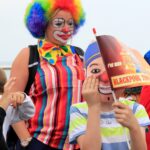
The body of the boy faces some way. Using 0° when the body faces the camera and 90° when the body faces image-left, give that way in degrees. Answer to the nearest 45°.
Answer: approximately 0°

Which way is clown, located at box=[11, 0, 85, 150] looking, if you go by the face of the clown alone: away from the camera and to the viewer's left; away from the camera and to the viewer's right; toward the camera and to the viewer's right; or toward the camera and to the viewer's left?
toward the camera and to the viewer's right

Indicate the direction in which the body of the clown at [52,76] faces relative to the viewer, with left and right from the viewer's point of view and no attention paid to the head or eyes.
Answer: facing the viewer and to the right of the viewer

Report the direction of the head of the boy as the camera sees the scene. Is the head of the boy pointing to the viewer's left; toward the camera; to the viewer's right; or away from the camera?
toward the camera
